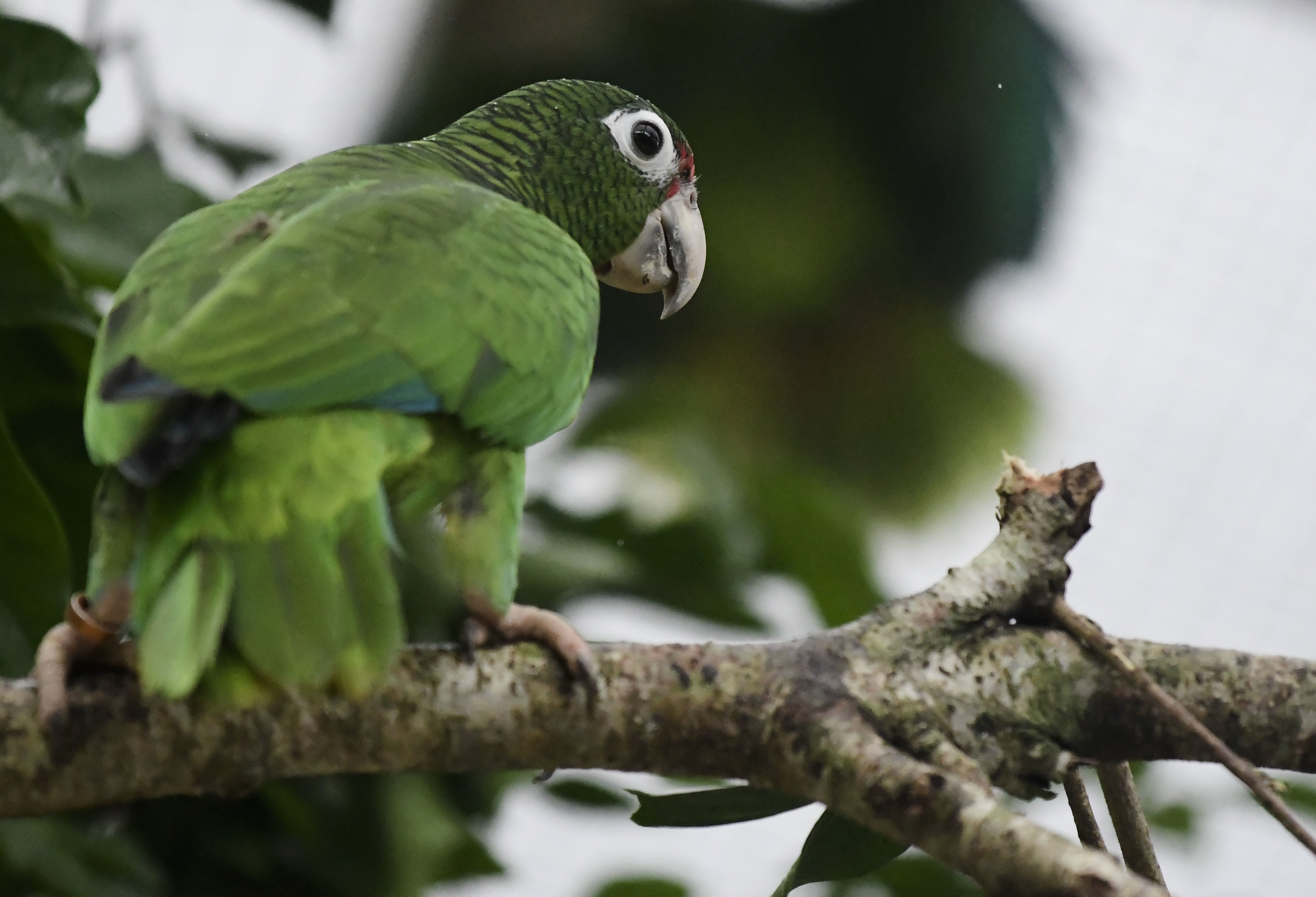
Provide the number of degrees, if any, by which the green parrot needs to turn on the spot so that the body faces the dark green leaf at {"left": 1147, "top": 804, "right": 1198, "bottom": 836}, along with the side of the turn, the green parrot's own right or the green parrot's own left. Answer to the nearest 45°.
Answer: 0° — it already faces it

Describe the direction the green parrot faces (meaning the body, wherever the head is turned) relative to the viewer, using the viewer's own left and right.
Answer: facing away from the viewer and to the right of the viewer

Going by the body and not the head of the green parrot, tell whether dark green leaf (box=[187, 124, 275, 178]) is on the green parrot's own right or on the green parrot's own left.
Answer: on the green parrot's own left

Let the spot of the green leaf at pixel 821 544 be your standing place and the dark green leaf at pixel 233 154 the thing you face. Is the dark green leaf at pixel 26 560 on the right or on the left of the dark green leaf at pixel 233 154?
left
